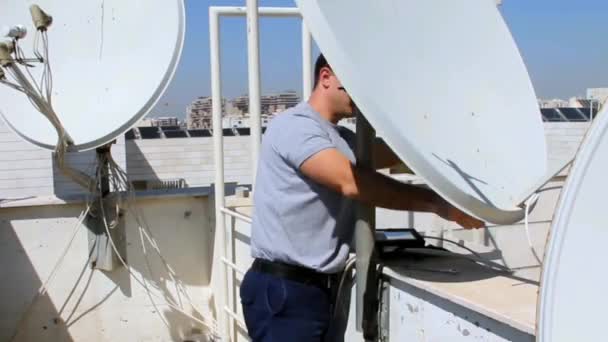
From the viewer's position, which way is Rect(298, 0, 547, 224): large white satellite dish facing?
facing the viewer and to the right of the viewer

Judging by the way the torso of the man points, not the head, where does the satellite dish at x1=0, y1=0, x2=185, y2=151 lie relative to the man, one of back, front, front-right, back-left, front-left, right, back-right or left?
back-left

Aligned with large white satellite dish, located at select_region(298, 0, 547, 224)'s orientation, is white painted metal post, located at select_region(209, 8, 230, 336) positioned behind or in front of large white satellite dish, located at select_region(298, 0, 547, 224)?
behind

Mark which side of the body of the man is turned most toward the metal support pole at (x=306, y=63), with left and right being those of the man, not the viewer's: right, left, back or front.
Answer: left

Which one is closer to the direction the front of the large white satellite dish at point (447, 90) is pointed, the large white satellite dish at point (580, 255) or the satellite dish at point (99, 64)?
the large white satellite dish

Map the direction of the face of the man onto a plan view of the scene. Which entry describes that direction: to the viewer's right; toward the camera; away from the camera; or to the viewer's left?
to the viewer's right

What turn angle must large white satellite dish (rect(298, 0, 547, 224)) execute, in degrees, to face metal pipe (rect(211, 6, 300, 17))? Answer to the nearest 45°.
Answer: approximately 180°

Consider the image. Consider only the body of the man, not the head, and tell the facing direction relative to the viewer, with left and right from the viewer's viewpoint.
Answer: facing to the right of the viewer

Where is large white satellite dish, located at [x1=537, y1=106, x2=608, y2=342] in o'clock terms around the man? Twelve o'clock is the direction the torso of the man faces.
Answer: The large white satellite dish is roughly at 2 o'clock from the man.
